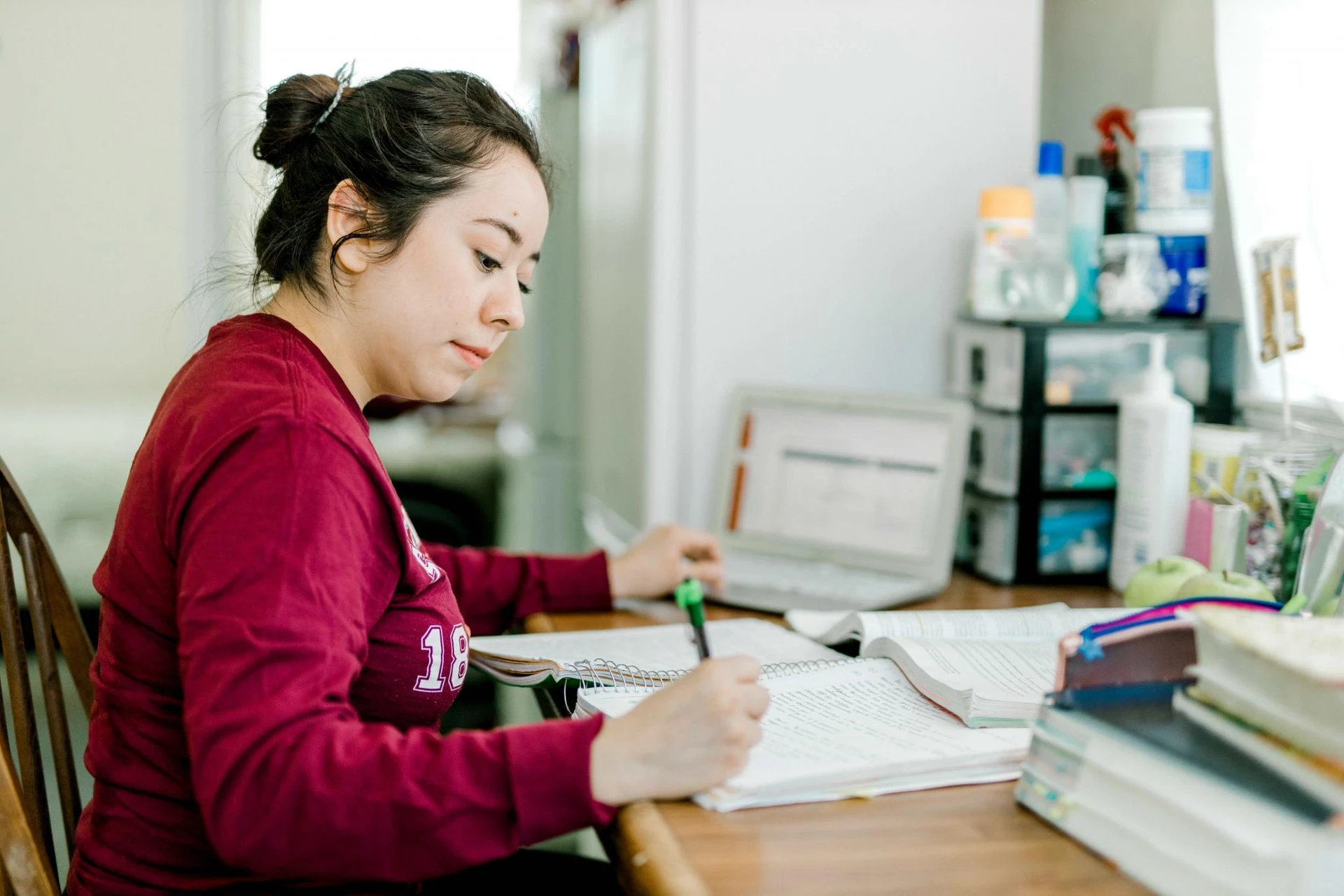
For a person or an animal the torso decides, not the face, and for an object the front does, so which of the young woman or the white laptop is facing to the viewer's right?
the young woman

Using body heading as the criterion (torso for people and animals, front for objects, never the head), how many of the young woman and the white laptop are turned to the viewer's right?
1

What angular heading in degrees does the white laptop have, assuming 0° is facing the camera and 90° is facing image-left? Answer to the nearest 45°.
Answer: approximately 45°

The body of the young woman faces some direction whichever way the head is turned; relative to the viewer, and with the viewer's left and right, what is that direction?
facing to the right of the viewer

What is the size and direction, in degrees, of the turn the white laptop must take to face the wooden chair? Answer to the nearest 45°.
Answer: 0° — it already faces it
